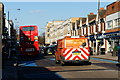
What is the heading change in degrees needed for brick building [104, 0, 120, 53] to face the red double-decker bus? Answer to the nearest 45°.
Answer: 0° — it already faces it

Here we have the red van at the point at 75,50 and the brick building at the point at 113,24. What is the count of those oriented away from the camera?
1

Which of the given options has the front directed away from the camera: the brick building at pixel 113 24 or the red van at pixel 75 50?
the red van

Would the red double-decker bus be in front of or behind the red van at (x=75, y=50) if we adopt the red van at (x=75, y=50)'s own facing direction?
in front

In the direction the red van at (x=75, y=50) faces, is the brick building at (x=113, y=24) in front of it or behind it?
in front

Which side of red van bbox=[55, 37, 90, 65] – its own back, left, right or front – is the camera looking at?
back

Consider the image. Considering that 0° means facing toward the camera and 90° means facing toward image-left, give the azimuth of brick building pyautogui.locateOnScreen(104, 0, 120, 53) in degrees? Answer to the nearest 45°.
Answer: approximately 45°
